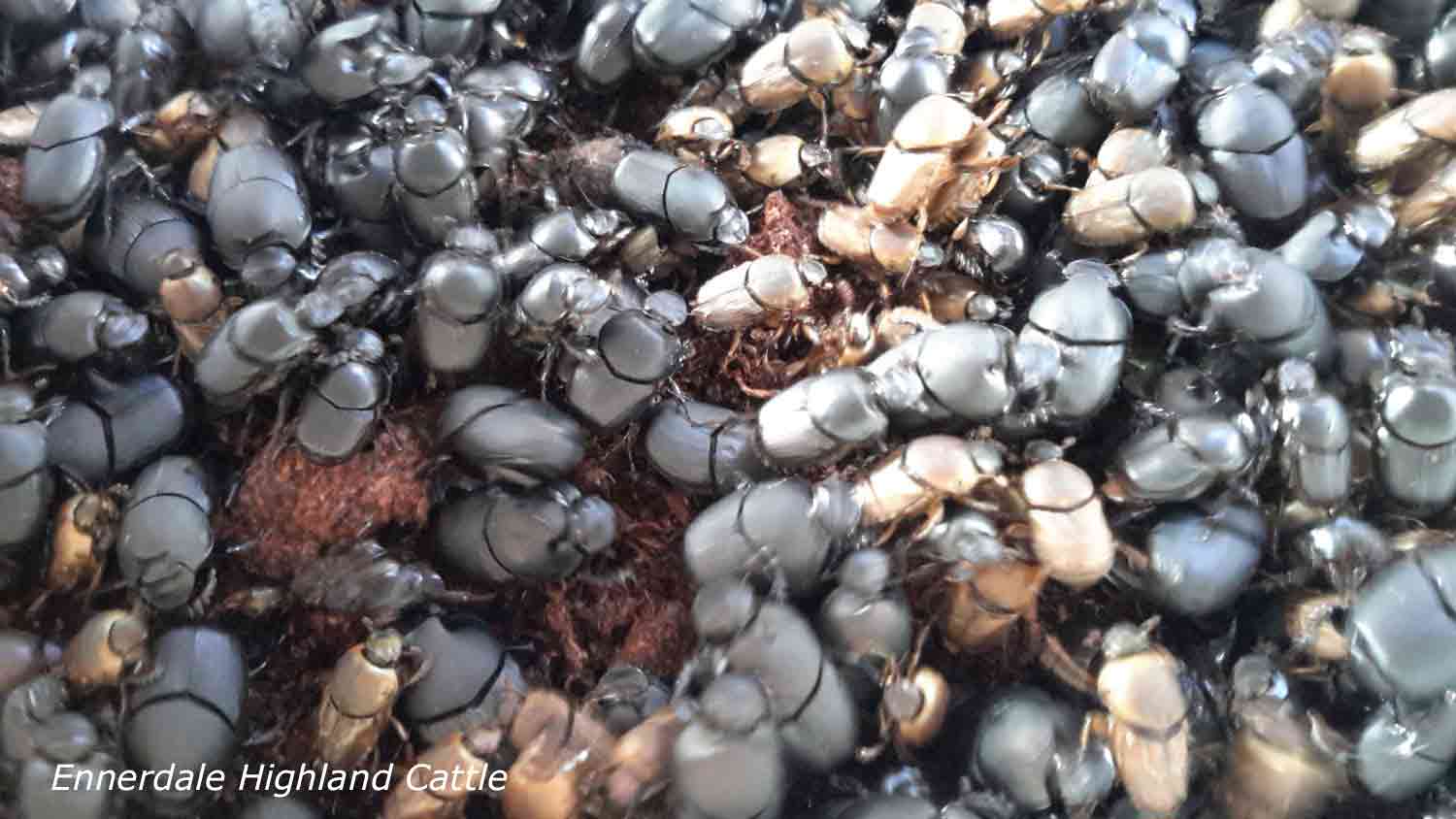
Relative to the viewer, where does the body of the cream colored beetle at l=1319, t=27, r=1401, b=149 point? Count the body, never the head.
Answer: away from the camera

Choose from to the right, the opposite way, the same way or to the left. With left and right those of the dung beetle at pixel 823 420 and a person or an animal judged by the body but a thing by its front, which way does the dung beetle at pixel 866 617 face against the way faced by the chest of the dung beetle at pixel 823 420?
to the left

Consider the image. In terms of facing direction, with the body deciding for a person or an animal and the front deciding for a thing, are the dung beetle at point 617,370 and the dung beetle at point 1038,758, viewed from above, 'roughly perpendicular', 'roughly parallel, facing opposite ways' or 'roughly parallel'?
roughly perpendicular

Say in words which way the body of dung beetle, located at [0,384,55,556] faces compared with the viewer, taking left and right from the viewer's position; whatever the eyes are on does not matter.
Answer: facing away from the viewer

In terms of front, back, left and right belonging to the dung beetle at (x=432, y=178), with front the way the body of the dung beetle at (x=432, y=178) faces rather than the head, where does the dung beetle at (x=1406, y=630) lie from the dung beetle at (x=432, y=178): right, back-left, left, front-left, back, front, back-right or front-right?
back-right

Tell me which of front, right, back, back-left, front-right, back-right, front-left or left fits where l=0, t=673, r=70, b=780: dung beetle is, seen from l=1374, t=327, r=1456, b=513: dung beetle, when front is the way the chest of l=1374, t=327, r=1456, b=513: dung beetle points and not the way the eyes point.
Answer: back-left

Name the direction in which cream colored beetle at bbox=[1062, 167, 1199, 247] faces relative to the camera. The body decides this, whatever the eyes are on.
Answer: to the viewer's right

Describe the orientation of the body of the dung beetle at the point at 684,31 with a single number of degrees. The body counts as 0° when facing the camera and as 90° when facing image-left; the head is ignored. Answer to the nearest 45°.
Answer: approximately 225°

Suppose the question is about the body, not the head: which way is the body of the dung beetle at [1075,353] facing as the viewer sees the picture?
away from the camera
